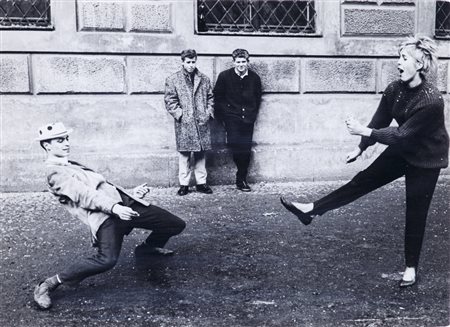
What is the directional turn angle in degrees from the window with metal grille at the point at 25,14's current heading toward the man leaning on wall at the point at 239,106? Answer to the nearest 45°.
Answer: approximately 90° to its left

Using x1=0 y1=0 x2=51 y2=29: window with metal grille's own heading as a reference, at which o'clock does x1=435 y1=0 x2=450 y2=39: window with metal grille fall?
x1=435 y1=0 x2=450 y2=39: window with metal grille is roughly at 9 o'clock from x1=0 y1=0 x2=51 y2=29: window with metal grille.

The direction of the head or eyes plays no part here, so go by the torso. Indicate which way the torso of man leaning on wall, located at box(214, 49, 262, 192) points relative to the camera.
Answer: toward the camera

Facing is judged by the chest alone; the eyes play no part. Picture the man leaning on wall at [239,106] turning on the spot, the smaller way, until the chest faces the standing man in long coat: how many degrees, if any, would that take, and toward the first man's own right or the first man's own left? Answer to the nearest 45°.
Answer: approximately 45° to the first man's own right

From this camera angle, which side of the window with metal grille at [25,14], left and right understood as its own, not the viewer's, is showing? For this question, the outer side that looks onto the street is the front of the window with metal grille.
front

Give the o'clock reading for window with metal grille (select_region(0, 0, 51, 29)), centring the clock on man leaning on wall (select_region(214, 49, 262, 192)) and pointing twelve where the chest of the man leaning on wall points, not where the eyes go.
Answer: The window with metal grille is roughly at 3 o'clock from the man leaning on wall.

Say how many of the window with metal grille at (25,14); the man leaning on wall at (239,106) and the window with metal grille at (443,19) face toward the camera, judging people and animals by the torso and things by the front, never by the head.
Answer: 3

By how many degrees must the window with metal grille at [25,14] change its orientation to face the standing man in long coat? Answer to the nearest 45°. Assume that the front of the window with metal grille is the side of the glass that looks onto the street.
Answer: approximately 90° to its left

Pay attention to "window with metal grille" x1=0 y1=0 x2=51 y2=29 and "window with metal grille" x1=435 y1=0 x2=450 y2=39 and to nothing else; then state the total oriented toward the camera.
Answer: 2

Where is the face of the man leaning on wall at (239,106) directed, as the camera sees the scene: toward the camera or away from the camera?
toward the camera

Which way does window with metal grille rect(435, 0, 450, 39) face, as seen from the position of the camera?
facing the viewer

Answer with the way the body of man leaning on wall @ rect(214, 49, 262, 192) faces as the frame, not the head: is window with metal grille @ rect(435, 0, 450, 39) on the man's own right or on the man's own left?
on the man's own left

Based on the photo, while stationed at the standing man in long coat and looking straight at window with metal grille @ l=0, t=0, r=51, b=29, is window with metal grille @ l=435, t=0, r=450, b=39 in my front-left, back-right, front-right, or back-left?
back-right

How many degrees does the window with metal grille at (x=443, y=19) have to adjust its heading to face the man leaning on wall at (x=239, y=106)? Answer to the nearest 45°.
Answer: approximately 45° to its right
